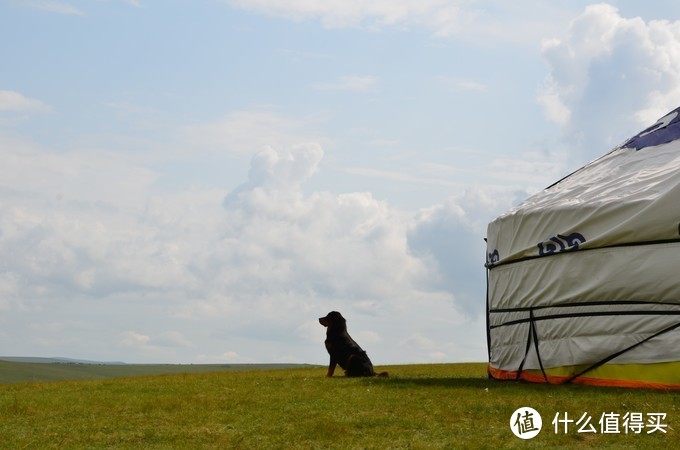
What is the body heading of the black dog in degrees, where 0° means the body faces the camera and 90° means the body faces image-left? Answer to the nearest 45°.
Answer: approximately 90°

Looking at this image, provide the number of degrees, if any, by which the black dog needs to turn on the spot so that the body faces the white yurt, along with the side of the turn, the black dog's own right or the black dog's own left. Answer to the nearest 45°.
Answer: approximately 135° to the black dog's own left
